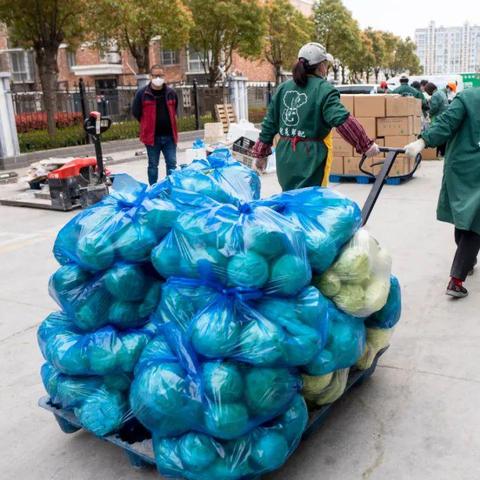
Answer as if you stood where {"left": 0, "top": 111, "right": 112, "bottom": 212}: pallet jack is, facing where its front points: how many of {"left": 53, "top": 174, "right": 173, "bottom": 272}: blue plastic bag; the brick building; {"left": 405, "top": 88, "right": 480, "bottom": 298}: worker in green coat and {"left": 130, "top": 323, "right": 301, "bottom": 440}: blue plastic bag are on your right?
1

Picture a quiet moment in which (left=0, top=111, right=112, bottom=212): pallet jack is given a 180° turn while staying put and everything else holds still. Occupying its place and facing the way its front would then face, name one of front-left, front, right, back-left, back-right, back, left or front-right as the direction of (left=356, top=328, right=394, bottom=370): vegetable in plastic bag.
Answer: back-left

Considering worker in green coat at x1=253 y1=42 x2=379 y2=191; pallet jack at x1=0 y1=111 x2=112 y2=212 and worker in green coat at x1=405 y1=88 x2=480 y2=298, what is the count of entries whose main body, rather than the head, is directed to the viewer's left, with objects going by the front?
1

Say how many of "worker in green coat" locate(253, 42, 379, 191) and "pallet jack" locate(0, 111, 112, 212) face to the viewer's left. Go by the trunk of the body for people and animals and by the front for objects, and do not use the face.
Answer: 1

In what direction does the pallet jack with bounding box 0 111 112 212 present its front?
to the viewer's left

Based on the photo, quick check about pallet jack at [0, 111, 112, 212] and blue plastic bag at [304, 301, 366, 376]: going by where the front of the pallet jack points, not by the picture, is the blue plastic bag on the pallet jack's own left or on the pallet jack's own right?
on the pallet jack's own left

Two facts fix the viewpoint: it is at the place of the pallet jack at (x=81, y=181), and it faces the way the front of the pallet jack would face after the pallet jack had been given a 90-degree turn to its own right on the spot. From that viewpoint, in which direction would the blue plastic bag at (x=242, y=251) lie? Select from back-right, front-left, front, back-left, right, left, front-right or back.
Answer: back
